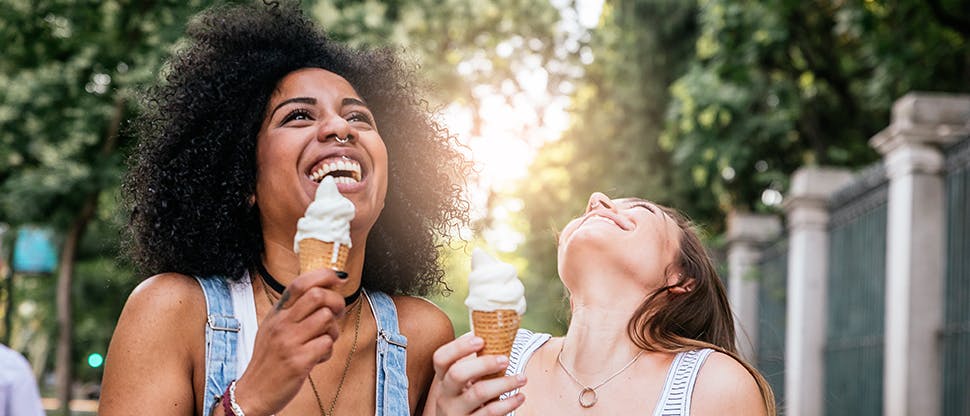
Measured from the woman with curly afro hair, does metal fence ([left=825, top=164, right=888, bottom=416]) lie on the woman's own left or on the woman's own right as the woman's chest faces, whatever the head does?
on the woman's own left

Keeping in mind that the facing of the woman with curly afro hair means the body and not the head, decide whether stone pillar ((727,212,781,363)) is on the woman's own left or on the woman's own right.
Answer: on the woman's own left

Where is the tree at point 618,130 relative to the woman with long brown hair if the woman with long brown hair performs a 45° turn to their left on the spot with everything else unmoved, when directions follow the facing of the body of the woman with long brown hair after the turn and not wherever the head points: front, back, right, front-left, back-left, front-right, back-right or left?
back

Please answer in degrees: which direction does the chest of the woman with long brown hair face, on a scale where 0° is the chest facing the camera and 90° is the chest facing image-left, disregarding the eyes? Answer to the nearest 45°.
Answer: approximately 45°

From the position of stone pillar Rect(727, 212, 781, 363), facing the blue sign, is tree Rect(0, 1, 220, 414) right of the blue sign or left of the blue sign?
left
